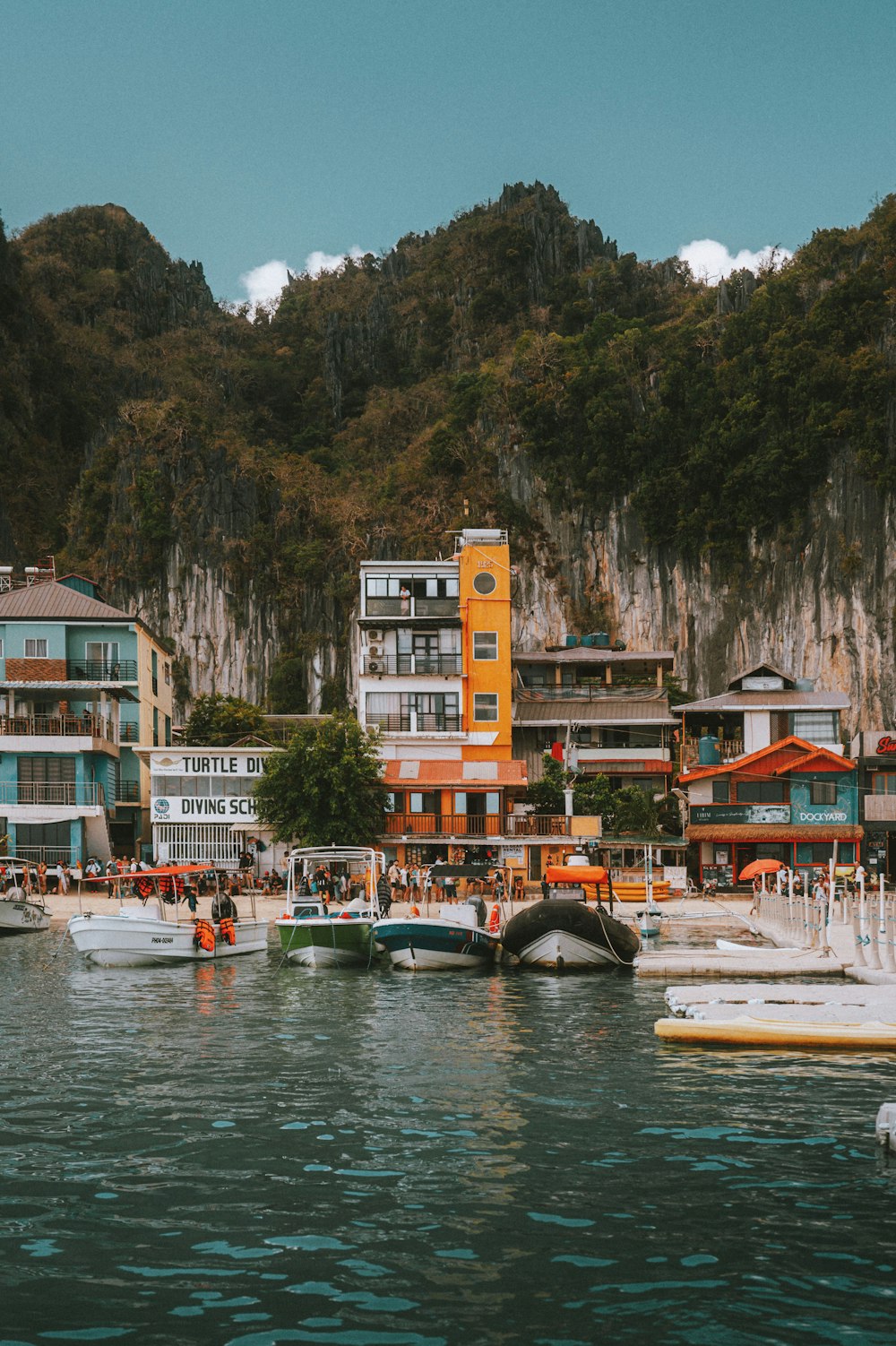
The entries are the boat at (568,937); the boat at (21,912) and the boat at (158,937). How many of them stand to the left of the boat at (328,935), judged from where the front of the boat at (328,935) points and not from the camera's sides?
1

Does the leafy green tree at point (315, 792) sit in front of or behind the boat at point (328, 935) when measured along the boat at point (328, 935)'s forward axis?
behind

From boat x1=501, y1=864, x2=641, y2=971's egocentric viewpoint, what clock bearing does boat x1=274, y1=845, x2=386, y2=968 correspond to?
boat x1=274, y1=845, x2=386, y2=968 is roughly at 3 o'clock from boat x1=501, y1=864, x2=641, y2=971.

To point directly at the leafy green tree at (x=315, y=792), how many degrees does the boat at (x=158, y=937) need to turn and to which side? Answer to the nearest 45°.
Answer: approximately 135° to its right

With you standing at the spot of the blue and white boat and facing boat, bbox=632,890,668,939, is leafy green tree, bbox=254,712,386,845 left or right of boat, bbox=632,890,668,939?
left

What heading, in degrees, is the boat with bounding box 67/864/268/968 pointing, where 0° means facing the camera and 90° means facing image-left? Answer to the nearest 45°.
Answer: approximately 45°
